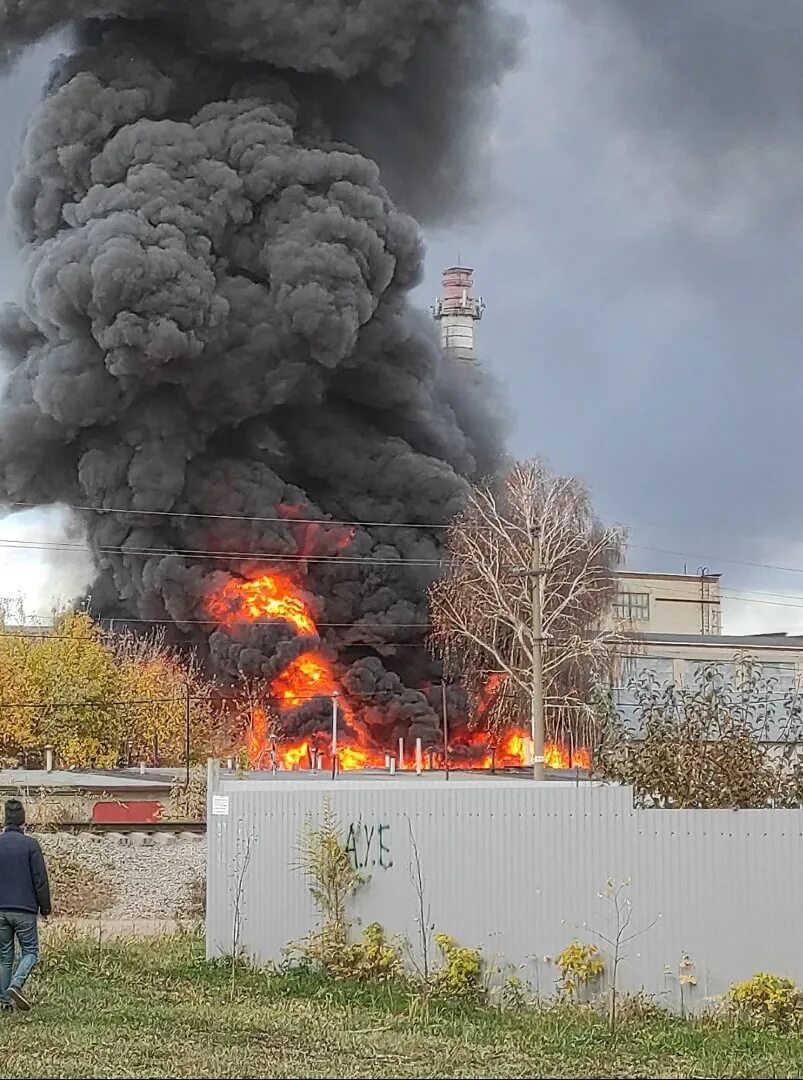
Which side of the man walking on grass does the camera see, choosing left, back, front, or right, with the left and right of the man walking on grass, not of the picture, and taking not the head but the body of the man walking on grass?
back

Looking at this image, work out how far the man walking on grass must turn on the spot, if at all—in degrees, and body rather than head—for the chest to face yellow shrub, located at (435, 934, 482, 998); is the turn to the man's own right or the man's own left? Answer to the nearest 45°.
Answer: approximately 90° to the man's own right

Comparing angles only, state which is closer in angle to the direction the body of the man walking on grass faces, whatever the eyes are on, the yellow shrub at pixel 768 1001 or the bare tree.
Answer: the bare tree

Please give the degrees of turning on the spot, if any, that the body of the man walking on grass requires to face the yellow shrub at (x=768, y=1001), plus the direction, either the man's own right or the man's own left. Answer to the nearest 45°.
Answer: approximately 90° to the man's own right
